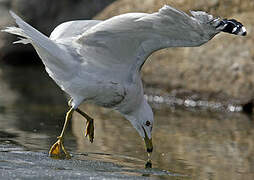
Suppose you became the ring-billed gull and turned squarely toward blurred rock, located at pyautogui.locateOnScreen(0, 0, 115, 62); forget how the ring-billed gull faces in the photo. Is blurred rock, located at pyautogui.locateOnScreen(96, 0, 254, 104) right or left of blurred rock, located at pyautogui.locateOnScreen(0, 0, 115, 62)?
right

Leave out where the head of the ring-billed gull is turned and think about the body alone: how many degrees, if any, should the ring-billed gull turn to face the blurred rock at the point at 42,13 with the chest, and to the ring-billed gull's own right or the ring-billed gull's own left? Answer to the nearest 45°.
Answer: approximately 90° to the ring-billed gull's own left

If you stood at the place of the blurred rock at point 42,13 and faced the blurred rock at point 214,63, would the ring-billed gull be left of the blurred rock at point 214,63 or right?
right

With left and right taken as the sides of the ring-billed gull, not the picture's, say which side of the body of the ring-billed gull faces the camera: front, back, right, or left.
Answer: right
